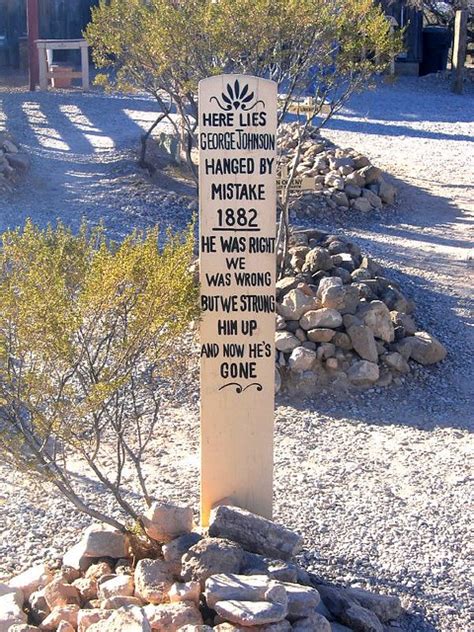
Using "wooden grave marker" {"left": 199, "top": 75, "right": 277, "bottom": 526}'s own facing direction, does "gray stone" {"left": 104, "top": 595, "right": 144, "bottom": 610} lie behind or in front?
in front

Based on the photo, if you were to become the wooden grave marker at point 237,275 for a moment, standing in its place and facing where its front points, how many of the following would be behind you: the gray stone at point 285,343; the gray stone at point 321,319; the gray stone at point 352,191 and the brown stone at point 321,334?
4

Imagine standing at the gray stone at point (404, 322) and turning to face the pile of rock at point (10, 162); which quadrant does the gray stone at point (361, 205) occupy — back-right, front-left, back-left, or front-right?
front-right

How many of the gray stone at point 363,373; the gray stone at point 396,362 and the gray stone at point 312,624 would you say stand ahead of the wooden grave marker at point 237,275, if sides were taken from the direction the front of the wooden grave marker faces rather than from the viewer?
1

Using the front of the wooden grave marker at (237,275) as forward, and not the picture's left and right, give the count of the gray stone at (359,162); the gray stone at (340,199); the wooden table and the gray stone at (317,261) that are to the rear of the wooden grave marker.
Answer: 4

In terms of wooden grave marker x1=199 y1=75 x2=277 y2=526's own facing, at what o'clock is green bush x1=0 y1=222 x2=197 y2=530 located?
The green bush is roughly at 2 o'clock from the wooden grave marker.

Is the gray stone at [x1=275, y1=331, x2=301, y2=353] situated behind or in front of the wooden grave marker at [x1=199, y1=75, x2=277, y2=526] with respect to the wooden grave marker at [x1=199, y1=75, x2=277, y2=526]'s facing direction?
behind

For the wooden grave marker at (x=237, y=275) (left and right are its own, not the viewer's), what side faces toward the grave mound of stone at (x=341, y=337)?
back

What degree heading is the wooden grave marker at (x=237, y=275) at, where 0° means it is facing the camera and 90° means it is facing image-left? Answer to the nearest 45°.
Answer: approximately 0°

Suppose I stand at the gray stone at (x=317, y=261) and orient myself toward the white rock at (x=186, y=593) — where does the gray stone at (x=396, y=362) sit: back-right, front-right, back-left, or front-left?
front-left

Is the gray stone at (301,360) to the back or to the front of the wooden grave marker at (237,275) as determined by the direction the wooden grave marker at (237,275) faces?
to the back

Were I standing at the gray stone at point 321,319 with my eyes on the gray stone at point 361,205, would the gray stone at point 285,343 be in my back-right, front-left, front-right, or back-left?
back-left

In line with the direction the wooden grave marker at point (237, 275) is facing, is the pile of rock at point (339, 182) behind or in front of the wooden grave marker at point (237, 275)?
behind

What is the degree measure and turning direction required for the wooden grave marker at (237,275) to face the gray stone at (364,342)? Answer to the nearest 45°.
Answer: approximately 180°

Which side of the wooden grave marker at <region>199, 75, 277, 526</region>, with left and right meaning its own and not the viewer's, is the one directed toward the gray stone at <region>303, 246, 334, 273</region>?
back

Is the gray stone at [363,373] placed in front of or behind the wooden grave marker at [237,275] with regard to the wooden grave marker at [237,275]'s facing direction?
behind

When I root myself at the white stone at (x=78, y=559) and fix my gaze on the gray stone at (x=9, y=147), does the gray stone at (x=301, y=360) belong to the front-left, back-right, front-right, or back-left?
front-right

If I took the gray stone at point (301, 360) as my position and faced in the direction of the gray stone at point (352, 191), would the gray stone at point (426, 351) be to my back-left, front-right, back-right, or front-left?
front-right

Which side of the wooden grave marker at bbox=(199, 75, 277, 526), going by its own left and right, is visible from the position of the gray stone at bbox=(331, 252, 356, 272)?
back

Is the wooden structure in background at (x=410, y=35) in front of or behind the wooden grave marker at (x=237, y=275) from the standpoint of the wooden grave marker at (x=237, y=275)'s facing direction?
behind
